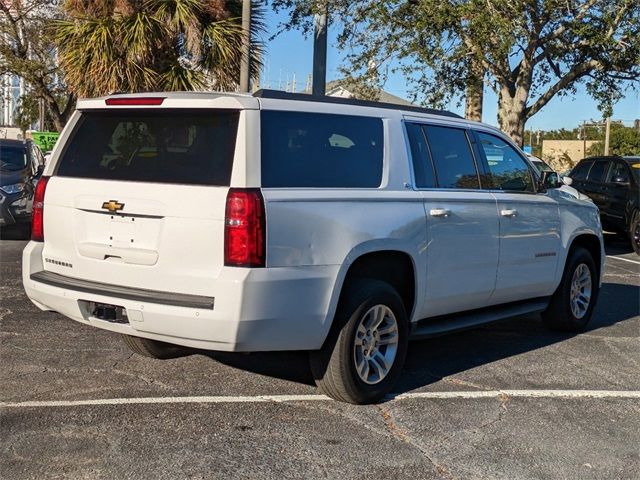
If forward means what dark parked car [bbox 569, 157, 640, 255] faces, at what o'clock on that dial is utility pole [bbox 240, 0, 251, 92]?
The utility pole is roughly at 4 o'clock from the dark parked car.

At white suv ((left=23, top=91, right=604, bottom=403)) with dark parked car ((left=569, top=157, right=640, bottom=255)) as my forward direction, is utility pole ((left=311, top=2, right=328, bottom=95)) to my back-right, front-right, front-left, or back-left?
front-left

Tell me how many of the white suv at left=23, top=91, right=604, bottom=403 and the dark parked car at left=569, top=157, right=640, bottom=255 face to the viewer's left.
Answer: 0

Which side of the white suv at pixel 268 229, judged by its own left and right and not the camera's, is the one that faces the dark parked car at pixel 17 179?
left

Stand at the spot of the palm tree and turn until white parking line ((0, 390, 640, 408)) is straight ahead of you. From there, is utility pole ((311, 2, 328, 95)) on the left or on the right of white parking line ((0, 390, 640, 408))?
left

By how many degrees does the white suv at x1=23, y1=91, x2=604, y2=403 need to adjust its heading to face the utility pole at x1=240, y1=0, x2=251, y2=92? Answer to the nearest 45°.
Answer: approximately 45° to its left

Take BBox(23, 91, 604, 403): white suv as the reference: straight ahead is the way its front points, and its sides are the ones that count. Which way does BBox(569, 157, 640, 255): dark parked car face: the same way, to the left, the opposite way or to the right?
to the right

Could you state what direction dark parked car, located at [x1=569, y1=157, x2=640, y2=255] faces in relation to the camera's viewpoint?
facing the viewer and to the right of the viewer

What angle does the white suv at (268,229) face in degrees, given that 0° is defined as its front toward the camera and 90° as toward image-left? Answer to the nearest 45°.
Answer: approximately 225°

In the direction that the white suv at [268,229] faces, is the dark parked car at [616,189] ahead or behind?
ahead

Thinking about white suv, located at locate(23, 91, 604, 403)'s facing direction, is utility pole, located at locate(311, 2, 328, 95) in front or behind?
in front
